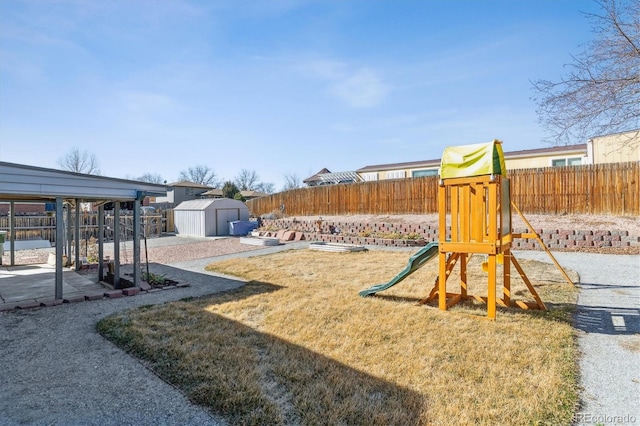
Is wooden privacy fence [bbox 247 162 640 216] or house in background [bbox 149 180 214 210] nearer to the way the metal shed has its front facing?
the wooden privacy fence

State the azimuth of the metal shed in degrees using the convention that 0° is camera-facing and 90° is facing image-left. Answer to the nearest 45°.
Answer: approximately 315°

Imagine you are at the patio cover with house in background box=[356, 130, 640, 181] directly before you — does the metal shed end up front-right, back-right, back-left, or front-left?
front-left

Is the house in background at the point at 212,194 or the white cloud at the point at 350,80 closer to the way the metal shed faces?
the white cloud

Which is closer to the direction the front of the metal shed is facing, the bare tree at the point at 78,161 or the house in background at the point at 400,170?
the house in background

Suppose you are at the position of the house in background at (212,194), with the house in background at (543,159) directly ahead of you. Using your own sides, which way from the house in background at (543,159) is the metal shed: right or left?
right

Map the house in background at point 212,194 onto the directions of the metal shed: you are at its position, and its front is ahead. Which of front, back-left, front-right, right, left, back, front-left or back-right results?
back-left

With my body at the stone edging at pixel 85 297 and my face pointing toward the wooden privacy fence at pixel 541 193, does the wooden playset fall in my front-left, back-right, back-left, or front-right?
front-right

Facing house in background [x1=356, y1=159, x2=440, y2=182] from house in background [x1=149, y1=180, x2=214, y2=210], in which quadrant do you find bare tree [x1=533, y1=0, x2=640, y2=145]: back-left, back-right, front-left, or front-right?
front-right

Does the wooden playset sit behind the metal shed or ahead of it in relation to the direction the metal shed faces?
ahead

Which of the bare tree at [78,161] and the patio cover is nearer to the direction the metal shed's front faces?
the patio cover
